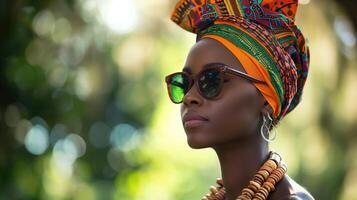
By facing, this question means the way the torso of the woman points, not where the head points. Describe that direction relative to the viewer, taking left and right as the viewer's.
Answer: facing the viewer and to the left of the viewer
